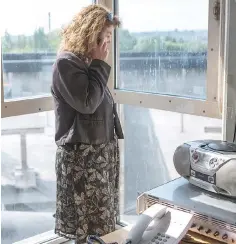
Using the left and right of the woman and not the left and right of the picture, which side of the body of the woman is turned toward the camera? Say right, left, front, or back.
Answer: right

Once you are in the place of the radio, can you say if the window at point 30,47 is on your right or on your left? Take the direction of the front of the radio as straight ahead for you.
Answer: on your right

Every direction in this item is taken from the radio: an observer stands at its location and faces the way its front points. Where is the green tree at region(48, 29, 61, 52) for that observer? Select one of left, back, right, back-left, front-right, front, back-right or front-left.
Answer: right

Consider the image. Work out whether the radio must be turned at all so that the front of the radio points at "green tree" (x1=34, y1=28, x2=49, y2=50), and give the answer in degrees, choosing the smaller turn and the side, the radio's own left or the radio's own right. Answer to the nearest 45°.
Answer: approximately 90° to the radio's own right

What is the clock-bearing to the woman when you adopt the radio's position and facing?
The woman is roughly at 3 o'clock from the radio.

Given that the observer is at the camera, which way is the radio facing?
facing the viewer and to the left of the viewer
